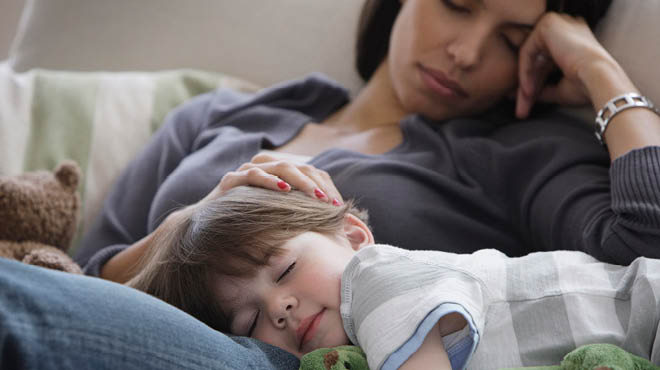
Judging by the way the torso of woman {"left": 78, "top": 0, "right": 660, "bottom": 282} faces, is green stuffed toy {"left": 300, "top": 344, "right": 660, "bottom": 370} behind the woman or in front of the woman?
in front

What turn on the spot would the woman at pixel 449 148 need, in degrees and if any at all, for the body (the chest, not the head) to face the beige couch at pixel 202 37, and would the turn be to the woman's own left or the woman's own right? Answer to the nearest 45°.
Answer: approximately 135° to the woman's own right

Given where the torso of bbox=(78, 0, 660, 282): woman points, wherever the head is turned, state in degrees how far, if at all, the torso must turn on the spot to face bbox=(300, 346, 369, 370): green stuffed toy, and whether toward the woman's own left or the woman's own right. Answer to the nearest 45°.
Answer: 0° — they already face it

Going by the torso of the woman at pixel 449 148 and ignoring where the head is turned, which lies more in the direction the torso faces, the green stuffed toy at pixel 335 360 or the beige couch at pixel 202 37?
the green stuffed toy

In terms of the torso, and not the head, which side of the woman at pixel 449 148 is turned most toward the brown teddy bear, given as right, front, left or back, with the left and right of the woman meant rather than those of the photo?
right

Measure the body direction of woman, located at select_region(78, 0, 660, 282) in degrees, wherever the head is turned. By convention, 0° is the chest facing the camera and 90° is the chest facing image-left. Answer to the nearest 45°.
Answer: approximately 0°
